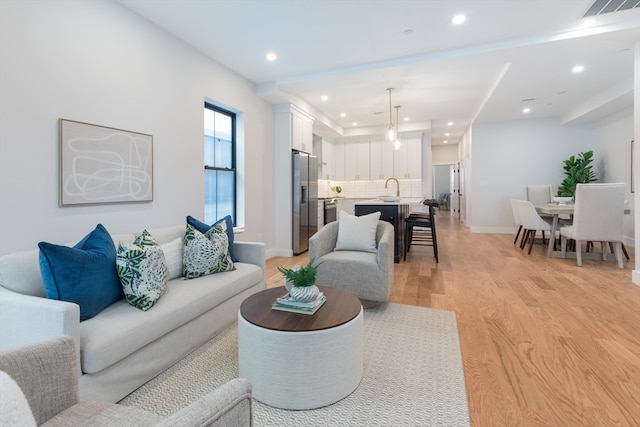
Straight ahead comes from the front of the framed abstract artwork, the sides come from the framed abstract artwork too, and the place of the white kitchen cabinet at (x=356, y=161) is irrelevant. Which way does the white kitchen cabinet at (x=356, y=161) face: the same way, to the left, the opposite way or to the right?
to the right

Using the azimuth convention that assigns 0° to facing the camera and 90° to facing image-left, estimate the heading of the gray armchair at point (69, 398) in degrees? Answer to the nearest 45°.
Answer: approximately 225°

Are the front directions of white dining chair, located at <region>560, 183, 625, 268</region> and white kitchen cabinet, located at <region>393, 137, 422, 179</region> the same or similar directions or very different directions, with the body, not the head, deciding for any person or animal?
very different directions

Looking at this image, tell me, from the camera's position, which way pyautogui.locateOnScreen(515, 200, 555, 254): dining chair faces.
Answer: facing away from the viewer and to the right of the viewer

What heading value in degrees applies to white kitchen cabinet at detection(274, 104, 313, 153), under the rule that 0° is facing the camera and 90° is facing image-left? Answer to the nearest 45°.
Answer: approximately 315°

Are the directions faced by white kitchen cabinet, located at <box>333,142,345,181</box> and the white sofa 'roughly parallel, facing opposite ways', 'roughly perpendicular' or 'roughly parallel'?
roughly perpendicular

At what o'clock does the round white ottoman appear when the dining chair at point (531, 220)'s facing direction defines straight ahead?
The round white ottoman is roughly at 5 o'clock from the dining chair.

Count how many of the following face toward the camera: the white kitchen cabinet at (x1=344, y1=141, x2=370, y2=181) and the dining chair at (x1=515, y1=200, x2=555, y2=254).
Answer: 1

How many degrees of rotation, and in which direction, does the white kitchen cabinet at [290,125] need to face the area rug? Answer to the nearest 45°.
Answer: approximately 45° to its right
